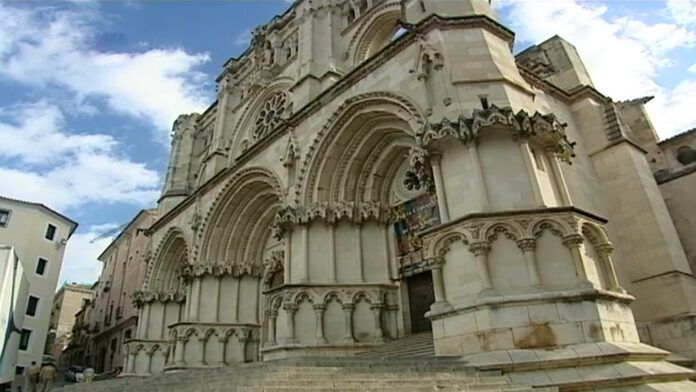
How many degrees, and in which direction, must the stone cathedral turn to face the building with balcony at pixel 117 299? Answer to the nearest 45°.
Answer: approximately 90° to its right

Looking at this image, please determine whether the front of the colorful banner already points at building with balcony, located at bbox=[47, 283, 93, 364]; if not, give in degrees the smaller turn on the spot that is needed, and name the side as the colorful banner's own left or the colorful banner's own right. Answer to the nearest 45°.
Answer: approximately 90° to the colorful banner's own right

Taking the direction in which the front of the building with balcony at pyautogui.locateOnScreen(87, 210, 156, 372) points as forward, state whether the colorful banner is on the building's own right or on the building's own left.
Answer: on the building's own left

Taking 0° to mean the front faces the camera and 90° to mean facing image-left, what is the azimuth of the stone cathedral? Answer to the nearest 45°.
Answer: approximately 45°

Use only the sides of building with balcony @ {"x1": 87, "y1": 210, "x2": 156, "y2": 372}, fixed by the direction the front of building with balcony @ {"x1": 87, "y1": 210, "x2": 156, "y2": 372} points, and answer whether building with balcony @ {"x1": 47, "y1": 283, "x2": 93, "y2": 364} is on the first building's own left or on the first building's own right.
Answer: on the first building's own right

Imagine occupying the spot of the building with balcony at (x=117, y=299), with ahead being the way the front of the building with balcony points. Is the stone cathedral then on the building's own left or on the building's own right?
on the building's own left

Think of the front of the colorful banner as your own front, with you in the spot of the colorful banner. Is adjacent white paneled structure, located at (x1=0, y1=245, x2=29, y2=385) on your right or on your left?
on your right
